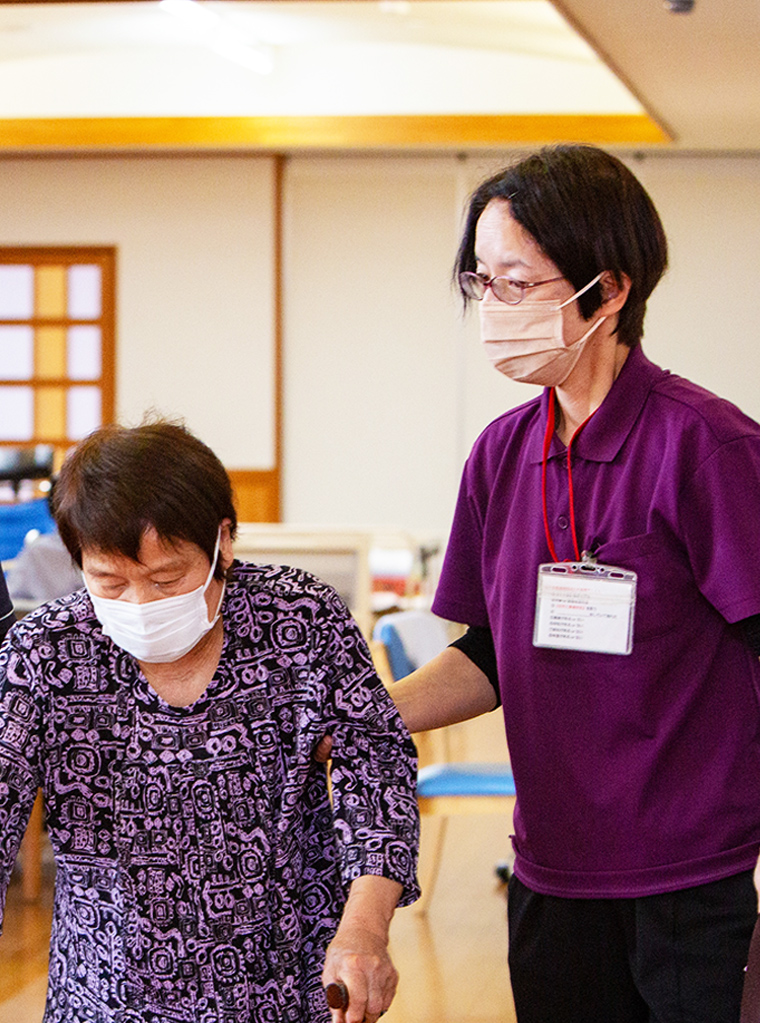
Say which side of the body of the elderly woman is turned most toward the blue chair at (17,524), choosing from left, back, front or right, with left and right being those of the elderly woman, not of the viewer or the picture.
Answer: back

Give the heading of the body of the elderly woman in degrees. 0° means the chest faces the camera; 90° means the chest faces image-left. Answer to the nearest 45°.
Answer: approximately 0°

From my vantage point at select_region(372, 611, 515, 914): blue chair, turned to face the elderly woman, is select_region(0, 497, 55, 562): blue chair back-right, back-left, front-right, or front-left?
back-right

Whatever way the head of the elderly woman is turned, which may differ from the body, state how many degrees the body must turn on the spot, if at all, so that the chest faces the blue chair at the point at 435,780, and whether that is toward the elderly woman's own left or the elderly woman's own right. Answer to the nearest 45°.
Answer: approximately 180°
